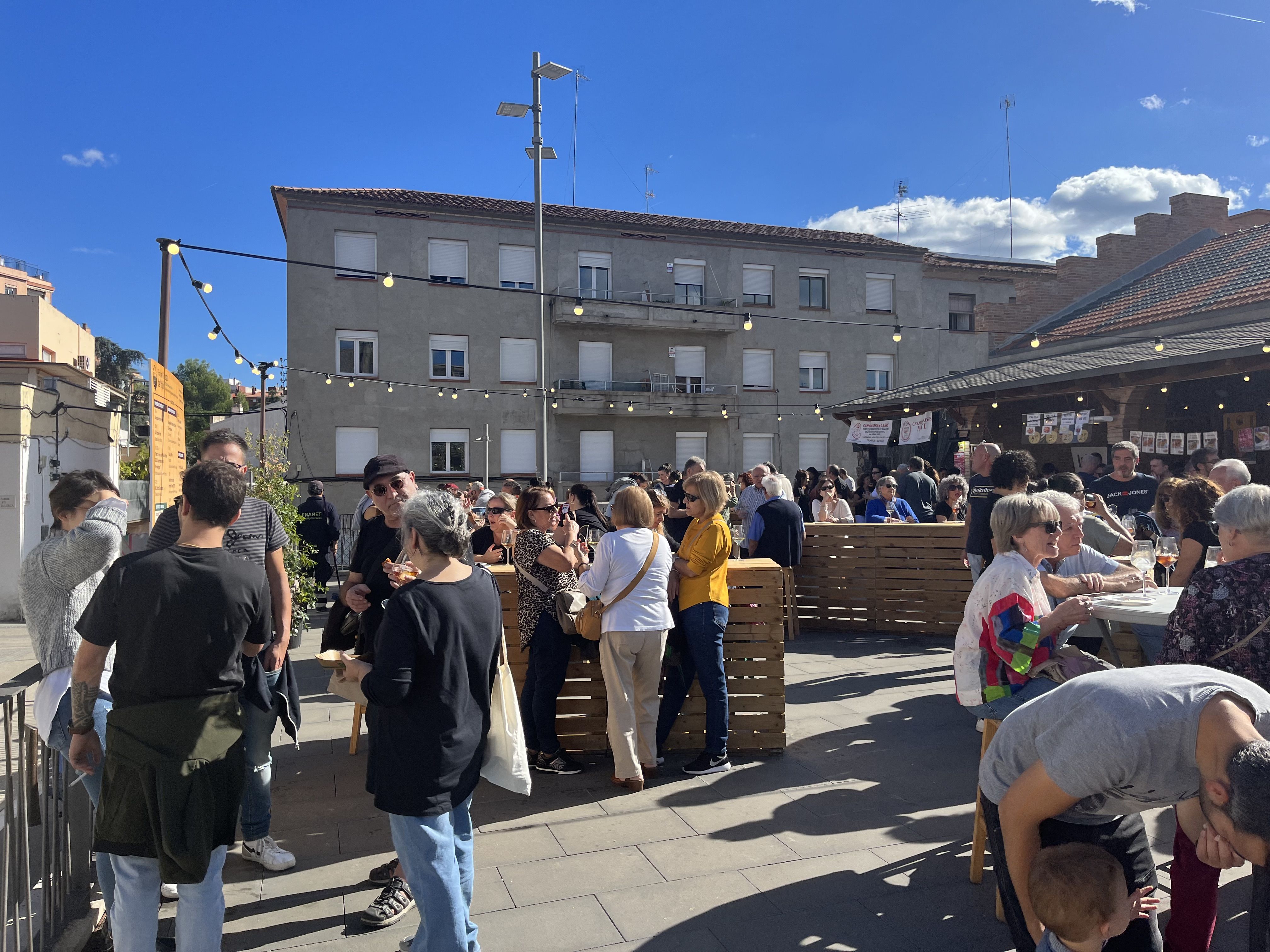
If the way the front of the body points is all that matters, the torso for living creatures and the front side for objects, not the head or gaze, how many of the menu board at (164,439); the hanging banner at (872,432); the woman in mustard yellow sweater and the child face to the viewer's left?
1

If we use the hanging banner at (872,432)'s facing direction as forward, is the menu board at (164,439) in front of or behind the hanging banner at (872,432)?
in front

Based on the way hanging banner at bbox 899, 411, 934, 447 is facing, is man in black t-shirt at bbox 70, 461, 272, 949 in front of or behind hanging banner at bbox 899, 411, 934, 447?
in front

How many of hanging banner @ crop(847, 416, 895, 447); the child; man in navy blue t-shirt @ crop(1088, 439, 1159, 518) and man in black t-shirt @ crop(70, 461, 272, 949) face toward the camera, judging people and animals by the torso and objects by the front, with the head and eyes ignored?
2

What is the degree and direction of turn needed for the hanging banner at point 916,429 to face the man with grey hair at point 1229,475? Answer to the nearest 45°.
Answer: approximately 45° to its left

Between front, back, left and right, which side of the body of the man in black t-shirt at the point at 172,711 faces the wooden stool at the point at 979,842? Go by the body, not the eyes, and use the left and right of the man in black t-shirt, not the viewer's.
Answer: right

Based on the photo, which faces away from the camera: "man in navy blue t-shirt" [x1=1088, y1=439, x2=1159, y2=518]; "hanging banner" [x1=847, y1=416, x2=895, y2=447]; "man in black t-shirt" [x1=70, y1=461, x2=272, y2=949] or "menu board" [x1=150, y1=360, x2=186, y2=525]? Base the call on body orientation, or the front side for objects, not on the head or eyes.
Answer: "man in black t-shirt" [x1=70, y1=461, x2=272, y2=949]

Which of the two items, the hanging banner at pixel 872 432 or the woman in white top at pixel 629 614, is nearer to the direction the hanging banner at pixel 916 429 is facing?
the woman in white top

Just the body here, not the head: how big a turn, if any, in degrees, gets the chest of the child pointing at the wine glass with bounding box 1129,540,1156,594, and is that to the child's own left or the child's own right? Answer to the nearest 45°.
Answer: approximately 45° to the child's own left

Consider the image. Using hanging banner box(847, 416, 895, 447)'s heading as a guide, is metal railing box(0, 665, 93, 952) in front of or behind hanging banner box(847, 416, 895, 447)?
in front

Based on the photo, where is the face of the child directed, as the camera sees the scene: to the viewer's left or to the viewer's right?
to the viewer's right

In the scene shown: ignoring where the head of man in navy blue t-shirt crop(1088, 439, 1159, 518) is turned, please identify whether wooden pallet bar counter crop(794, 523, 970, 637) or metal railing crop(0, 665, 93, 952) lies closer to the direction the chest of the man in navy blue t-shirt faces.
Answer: the metal railing

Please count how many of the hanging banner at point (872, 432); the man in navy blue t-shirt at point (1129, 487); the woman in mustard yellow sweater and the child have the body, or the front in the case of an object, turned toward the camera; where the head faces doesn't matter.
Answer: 2

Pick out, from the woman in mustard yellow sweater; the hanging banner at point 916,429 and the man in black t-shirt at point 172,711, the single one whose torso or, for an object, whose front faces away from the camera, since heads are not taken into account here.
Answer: the man in black t-shirt

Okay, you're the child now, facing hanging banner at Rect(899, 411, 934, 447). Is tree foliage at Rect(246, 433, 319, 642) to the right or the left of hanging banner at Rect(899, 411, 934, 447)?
left
